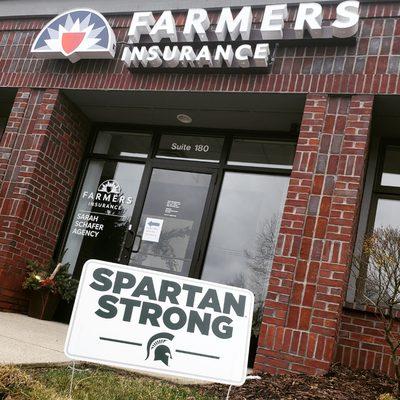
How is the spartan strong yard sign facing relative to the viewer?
toward the camera

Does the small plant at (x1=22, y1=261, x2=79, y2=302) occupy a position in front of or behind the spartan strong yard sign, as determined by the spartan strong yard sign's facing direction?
behind

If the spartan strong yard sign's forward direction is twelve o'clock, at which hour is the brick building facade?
The brick building facade is roughly at 7 o'clock from the spartan strong yard sign.
